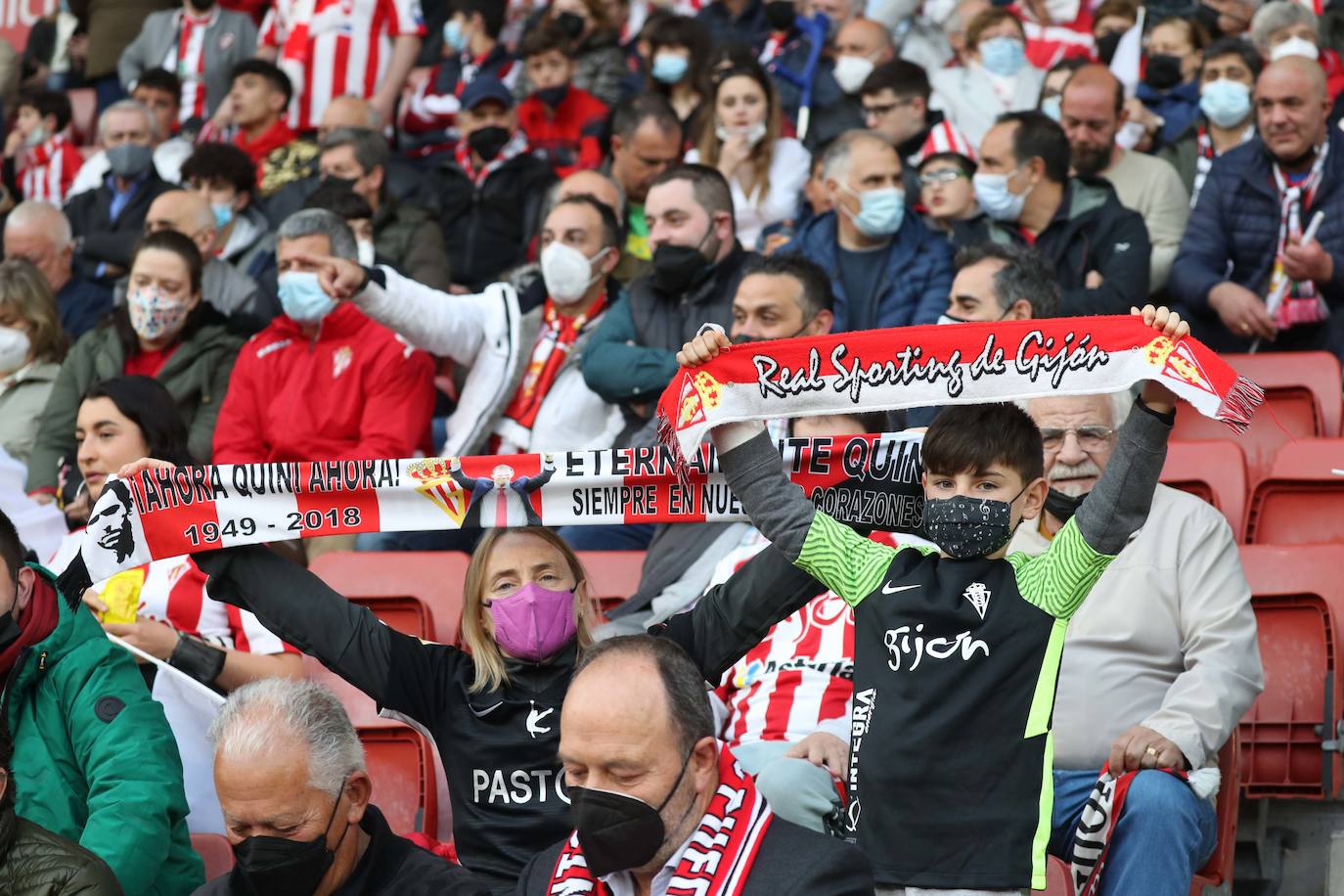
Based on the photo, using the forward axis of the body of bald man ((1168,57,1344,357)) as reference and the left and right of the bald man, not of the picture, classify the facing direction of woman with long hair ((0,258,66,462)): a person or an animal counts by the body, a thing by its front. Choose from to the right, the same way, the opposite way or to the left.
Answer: the same way

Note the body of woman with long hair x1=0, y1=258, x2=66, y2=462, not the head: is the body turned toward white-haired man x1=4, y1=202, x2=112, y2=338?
no

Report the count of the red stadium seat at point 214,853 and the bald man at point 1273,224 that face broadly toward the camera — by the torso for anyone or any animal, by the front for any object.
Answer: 2

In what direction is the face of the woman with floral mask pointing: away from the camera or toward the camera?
toward the camera

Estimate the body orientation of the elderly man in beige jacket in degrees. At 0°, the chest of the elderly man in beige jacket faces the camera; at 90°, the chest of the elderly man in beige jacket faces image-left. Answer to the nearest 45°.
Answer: approximately 45°

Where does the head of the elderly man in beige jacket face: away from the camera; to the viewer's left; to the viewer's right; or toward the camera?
toward the camera

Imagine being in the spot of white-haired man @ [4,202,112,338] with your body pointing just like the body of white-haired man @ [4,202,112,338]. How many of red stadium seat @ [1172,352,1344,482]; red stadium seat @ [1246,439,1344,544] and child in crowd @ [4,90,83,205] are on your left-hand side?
2

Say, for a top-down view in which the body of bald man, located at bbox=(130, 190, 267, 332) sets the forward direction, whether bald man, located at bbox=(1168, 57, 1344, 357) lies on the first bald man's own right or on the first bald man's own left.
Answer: on the first bald man's own left

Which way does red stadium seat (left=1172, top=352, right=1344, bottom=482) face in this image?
toward the camera

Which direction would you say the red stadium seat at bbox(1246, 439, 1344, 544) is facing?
toward the camera

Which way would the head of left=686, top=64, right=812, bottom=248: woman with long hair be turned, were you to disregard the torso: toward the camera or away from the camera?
toward the camera

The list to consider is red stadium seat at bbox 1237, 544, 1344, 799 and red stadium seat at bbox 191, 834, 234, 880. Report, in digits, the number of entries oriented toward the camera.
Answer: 2

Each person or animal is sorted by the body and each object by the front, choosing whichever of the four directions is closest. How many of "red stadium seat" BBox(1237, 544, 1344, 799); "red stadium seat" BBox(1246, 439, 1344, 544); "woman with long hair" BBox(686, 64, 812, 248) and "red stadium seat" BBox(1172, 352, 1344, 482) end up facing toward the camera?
4

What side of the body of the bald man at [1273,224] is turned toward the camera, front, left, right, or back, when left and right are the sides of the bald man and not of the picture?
front

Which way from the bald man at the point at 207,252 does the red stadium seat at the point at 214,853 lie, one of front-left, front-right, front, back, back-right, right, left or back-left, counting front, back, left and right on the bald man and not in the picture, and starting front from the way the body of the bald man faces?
front-left

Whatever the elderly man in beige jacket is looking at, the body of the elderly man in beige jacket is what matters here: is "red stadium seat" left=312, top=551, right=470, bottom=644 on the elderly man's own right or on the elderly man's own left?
on the elderly man's own right

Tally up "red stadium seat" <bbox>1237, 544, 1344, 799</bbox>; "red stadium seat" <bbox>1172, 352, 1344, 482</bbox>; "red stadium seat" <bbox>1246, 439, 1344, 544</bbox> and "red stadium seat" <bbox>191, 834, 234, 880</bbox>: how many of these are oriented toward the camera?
4

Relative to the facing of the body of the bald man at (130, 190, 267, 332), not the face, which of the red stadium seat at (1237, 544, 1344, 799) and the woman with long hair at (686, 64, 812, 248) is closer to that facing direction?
the red stadium seat

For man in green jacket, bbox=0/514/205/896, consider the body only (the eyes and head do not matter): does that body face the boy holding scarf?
no

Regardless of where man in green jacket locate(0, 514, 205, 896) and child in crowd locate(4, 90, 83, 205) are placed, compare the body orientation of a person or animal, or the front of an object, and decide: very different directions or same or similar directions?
same or similar directions
